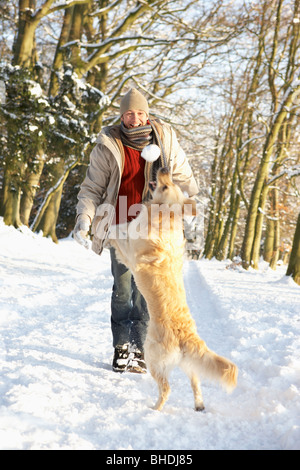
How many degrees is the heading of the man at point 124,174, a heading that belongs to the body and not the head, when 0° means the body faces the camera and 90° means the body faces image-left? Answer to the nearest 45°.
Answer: approximately 0°
